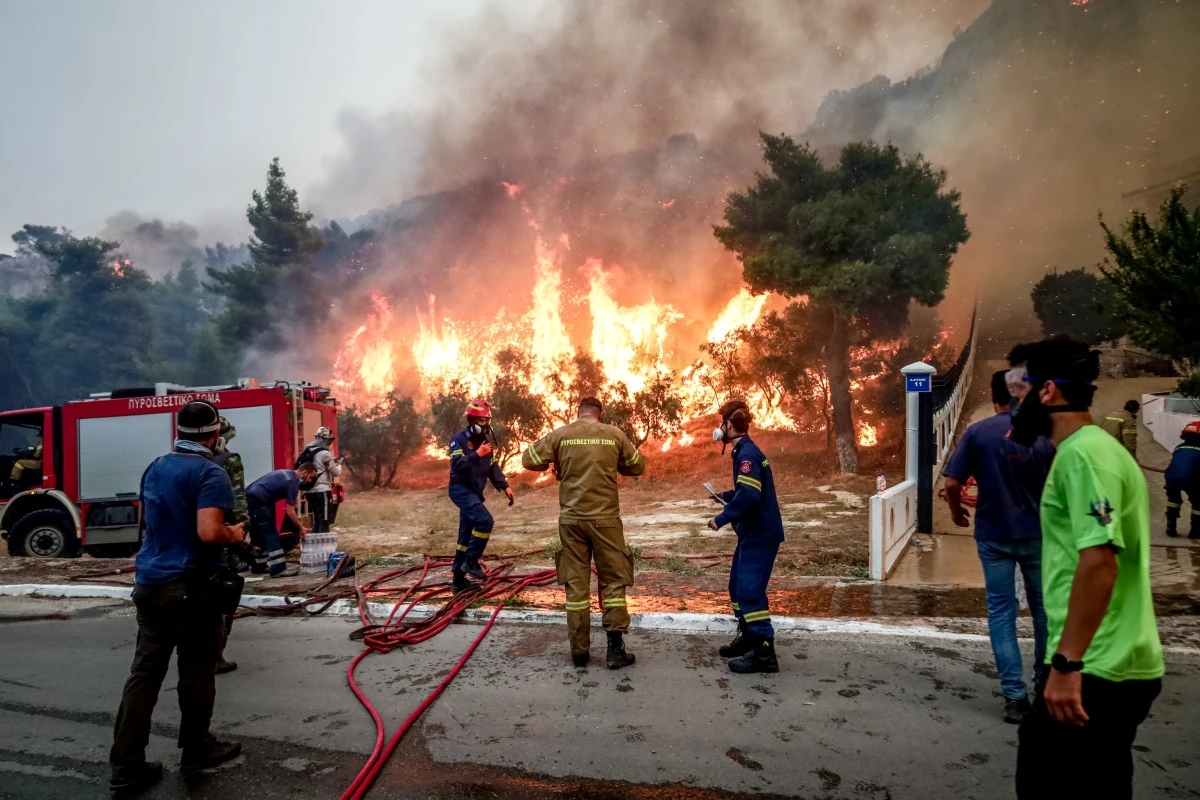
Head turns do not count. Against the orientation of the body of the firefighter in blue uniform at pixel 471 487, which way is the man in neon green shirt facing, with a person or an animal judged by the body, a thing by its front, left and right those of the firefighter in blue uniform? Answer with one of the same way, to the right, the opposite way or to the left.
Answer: the opposite way

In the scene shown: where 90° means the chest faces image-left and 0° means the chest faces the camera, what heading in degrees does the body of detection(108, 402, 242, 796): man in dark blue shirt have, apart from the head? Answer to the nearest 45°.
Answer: approximately 225°

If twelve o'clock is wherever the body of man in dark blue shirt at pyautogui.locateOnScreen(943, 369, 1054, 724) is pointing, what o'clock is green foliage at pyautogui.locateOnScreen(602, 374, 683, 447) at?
The green foliage is roughly at 11 o'clock from the man in dark blue shirt.

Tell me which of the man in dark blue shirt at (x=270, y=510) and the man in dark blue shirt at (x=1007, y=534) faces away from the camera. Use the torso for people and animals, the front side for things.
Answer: the man in dark blue shirt at (x=1007, y=534)

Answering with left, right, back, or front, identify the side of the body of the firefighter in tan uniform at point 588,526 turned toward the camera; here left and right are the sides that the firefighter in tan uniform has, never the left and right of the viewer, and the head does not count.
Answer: back

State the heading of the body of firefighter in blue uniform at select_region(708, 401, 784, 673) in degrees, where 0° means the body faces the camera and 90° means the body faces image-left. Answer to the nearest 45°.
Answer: approximately 90°
